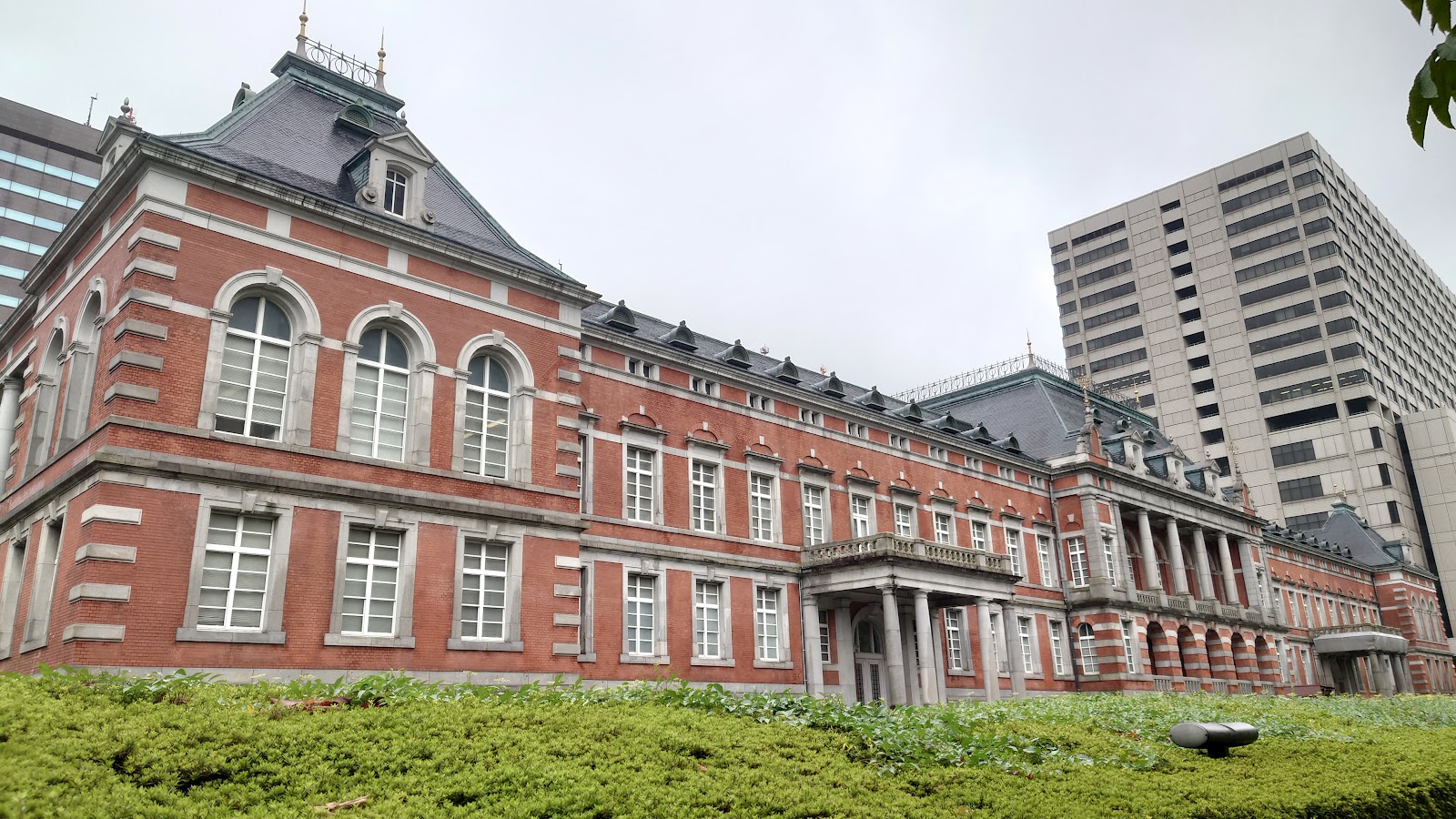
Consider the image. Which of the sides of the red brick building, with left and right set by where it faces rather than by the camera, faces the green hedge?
front
